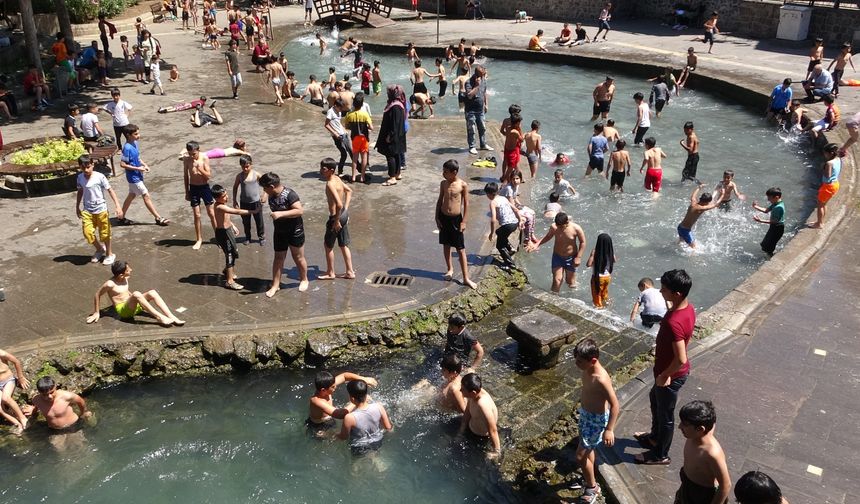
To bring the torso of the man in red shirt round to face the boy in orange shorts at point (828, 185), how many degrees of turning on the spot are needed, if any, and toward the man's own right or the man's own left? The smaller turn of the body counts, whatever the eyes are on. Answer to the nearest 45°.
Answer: approximately 90° to the man's own right

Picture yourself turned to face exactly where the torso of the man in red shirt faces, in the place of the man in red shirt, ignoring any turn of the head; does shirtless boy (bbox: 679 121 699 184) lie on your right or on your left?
on your right

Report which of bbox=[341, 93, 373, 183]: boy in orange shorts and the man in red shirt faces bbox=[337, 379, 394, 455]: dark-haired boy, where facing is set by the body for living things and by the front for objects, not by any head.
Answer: the man in red shirt

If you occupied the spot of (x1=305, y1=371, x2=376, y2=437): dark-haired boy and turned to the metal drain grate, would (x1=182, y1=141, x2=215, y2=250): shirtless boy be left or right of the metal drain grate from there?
left

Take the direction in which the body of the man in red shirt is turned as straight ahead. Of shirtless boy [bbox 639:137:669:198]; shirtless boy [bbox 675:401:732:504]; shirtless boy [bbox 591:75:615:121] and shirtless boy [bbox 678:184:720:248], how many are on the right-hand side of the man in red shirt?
3

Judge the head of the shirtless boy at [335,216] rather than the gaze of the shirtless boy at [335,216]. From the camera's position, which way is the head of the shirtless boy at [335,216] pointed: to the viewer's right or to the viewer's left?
to the viewer's left

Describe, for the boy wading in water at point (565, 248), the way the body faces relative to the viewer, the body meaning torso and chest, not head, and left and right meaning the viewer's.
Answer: facing the viewer

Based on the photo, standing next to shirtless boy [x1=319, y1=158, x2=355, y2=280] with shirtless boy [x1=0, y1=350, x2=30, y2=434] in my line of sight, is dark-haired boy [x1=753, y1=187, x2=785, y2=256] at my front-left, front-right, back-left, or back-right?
back-left

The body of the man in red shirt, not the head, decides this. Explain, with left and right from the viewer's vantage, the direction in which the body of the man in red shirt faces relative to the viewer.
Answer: facing to the left of the viewer

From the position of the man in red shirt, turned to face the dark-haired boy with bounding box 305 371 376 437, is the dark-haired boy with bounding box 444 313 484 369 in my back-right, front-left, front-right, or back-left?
front-right

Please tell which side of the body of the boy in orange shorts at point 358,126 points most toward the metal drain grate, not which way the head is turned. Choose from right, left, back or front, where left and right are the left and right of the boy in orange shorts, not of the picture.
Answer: back

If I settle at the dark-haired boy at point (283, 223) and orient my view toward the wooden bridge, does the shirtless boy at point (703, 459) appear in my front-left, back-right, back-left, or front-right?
back-right

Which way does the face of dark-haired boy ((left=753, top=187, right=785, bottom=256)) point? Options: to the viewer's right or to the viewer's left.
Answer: to the viewer's left

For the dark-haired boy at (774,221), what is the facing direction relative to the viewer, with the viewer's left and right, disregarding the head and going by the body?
facing to the left of the viewer
